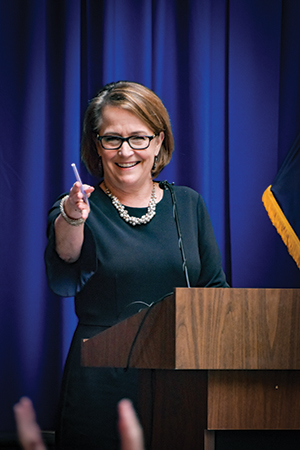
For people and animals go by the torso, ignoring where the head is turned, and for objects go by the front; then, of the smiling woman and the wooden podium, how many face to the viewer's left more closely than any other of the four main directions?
0

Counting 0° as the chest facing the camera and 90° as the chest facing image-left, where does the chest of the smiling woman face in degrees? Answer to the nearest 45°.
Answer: approximately 0°

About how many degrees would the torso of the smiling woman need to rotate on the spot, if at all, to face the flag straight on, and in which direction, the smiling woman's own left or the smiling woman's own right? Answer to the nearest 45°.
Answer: approximately 135° to the smiling woman's own left

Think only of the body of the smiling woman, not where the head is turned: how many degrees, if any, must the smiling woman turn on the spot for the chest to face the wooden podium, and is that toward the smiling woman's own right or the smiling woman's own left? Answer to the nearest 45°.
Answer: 0° — they already face it

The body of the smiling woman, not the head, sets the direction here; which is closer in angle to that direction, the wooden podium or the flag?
the wooden podium
